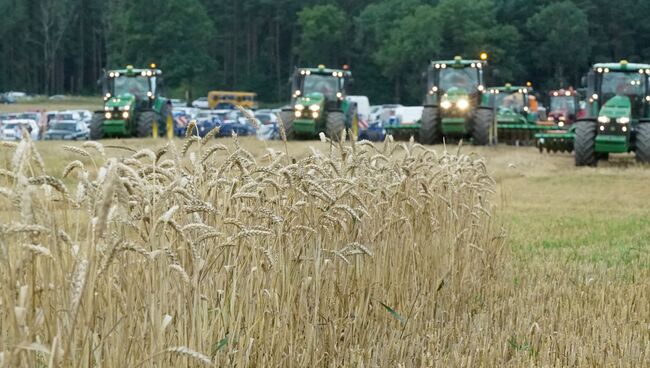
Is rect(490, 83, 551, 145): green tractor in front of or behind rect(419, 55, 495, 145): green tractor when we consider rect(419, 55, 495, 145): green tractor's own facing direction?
behind

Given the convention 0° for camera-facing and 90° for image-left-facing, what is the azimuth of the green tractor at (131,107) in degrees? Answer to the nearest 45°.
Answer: approximately 45°

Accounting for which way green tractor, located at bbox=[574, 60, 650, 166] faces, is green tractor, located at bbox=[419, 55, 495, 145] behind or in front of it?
behind

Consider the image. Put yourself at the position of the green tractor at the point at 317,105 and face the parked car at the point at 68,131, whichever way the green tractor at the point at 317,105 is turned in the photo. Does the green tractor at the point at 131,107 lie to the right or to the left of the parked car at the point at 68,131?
left

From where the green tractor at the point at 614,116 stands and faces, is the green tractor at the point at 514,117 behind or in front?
behind

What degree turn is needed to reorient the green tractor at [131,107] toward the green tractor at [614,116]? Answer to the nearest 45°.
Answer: approximately 90° to its left

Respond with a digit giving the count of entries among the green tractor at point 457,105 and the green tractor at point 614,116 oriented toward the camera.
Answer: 2
